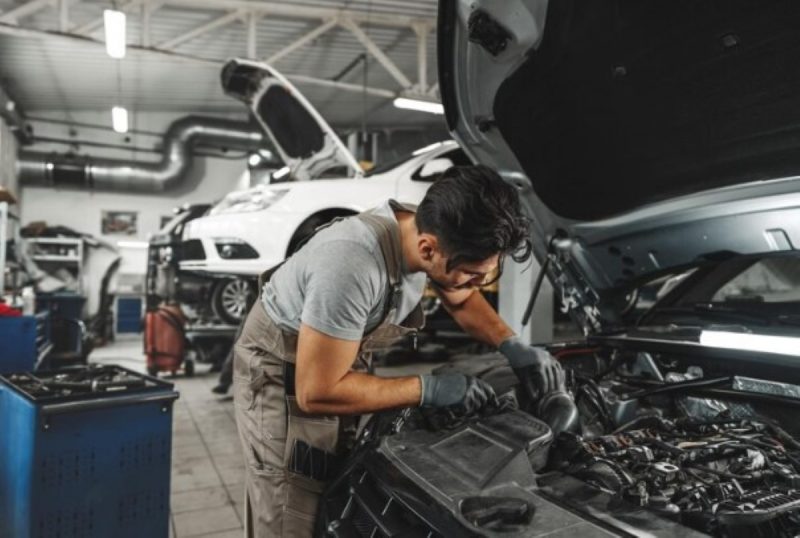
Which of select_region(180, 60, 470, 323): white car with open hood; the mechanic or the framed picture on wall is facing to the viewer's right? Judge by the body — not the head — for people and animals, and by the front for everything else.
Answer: the mechanic

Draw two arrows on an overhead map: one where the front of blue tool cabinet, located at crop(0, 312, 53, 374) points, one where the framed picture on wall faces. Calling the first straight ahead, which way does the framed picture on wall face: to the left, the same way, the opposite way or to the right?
to the right

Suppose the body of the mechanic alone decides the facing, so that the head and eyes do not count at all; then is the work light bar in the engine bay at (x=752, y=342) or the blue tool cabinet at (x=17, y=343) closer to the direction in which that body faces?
the work light bar in the engine bay

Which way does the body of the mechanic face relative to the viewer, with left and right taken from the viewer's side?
facing to the right of the viewer

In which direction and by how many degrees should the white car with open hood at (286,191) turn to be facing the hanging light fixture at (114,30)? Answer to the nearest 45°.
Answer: approximately 90° to its right

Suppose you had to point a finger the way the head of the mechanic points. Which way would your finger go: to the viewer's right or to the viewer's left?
to the viewer's right

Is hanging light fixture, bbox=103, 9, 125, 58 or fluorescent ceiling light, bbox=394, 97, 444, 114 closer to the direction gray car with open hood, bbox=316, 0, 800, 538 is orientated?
the hanging light fixture

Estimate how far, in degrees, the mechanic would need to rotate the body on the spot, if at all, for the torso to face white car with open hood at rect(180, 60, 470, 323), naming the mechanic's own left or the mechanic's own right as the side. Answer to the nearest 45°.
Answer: approximately 90° to the mechanic's own left

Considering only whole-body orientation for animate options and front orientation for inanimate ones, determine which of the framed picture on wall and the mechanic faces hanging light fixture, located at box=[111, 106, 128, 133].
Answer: the framed picture on wall
